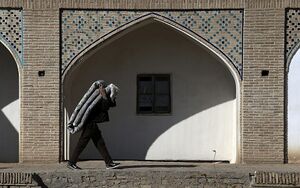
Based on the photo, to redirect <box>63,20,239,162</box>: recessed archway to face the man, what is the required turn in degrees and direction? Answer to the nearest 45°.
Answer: approximately 45° to its right

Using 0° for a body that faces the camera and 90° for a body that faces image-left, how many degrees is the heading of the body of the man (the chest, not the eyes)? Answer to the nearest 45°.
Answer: approximately 270°

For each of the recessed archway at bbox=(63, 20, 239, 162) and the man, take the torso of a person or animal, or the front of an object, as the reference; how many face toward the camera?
1

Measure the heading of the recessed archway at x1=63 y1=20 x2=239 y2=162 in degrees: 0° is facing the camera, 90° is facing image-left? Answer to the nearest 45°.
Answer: approximately 0°

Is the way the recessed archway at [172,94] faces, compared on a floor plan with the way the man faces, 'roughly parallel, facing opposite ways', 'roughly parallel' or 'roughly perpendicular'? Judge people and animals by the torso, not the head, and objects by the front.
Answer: roughly perpendicular
